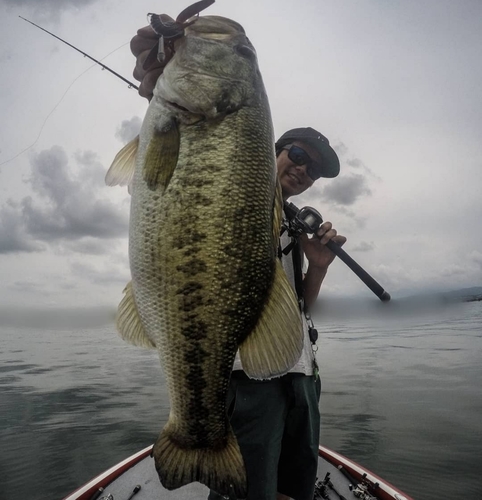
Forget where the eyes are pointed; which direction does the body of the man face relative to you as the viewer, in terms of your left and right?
facing the viewer
